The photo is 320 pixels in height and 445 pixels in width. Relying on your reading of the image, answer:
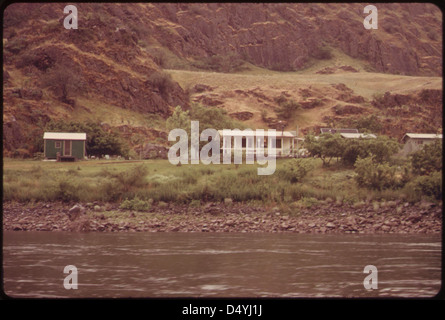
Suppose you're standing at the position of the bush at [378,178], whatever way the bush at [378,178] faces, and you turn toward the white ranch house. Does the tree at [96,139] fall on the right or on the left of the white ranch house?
left

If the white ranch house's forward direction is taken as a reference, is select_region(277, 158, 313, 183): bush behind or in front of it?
in front

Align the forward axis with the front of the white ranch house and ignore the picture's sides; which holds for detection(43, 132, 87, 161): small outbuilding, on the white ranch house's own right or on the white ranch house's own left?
on the white ranch house's own right

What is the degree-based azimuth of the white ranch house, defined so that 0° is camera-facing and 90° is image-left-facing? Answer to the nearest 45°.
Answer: approximately 0°

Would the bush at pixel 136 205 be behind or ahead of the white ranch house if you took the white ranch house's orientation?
ahead

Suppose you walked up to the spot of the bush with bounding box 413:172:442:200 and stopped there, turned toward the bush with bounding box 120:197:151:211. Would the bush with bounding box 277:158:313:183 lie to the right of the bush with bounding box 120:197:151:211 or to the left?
right
